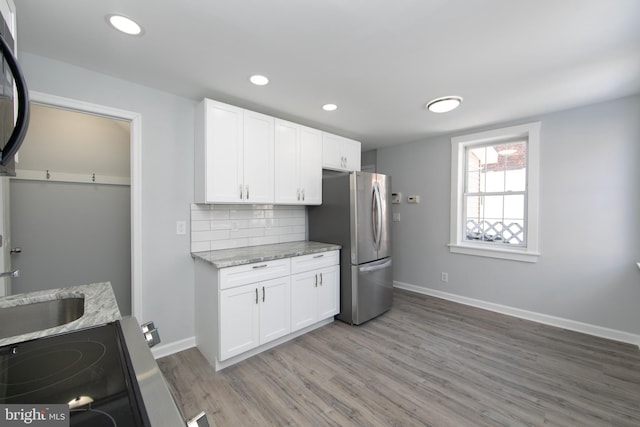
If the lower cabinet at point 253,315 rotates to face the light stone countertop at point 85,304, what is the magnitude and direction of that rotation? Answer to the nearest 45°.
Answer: approximately 90° to its right

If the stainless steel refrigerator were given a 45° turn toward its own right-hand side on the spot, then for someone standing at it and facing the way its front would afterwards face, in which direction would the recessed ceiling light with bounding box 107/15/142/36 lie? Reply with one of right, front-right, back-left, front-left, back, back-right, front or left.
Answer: front-right

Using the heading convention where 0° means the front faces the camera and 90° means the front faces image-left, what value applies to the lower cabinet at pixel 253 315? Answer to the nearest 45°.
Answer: approximately 315°

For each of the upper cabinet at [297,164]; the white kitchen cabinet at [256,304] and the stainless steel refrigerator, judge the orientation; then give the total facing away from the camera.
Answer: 0

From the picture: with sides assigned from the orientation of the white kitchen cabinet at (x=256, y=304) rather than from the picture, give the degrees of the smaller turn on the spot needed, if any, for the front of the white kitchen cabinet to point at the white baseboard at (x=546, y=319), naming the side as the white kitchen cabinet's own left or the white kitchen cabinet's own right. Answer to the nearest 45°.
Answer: approximately 45° to the white kitchen cabinet's own left

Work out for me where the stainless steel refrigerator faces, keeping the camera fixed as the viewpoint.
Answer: facing the viewer and to the right of the viewer

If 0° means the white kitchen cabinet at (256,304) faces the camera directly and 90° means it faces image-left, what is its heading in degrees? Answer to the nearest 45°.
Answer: approximately 315°

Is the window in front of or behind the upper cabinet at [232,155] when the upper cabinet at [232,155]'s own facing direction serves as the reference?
in front
